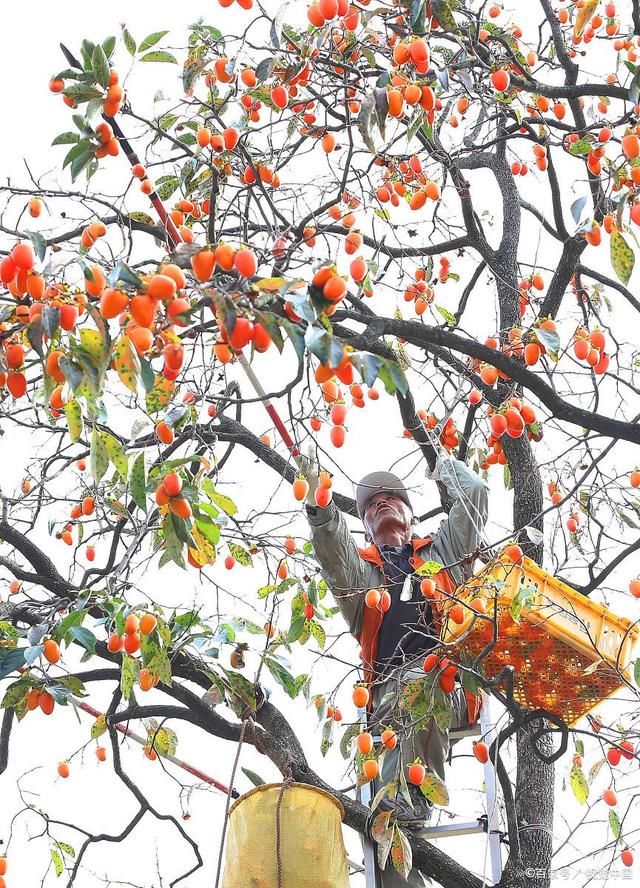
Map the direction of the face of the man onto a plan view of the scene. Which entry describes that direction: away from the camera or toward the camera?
toward the camera

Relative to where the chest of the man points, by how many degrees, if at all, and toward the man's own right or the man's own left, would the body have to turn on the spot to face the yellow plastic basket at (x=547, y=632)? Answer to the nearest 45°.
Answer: approximately 45° to the man's own left

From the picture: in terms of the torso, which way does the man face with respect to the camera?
toward the camera
